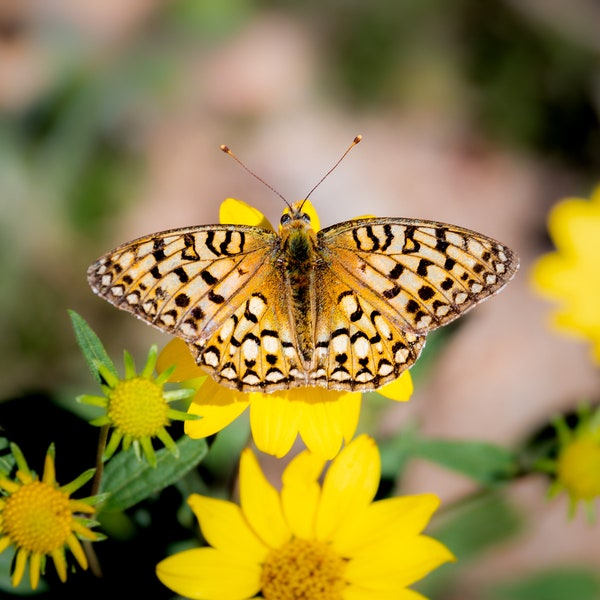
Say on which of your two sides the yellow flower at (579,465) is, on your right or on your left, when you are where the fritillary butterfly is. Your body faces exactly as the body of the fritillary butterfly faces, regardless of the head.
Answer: on your right

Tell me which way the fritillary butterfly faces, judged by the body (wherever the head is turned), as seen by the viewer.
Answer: away from the camera
